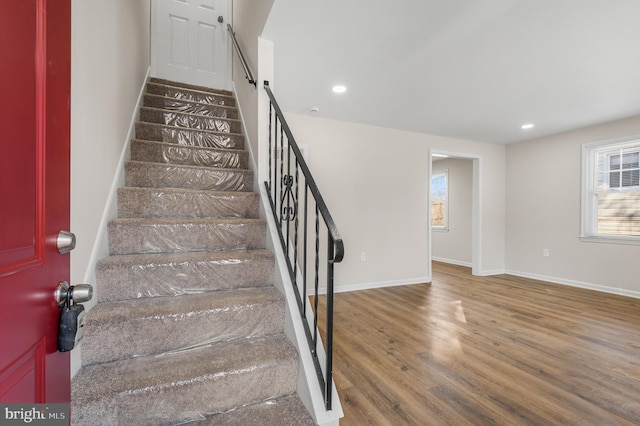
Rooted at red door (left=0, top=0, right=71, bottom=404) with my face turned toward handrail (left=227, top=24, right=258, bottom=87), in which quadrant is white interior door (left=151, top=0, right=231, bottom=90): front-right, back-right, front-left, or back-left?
front-left

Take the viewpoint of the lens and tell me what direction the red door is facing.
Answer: facing the viewer and to the right of the viewer

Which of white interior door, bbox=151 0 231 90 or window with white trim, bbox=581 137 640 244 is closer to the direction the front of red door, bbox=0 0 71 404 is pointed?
the window with white trim

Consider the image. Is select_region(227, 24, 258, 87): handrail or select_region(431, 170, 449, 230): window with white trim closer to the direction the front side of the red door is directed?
the window with white trim

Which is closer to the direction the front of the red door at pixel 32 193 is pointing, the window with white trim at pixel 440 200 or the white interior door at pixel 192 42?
the window with white trim

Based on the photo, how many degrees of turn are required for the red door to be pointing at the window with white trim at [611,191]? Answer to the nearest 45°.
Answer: approximately 45° to its left

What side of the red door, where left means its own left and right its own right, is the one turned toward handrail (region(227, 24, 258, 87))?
left

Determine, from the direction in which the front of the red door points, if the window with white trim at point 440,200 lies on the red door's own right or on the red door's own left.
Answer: on the red door's own left

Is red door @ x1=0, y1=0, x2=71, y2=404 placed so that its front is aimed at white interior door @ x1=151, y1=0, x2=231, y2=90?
no
